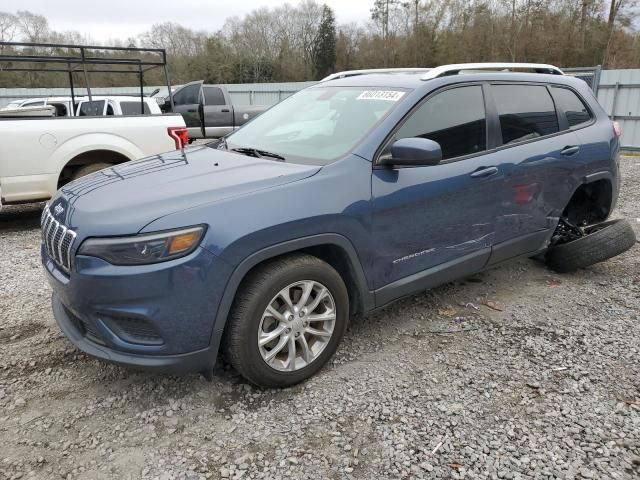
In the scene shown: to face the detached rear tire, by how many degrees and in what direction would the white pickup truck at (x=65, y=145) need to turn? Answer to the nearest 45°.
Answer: approximately 135° to its left

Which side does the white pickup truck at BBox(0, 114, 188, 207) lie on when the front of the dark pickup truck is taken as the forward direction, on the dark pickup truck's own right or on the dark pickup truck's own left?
on the dark pickup truck's own left

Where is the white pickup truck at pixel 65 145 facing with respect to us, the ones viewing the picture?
facing to the left of the viewer

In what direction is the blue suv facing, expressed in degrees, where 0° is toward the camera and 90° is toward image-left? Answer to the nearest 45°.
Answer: approximately 45°

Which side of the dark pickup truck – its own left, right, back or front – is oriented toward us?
left

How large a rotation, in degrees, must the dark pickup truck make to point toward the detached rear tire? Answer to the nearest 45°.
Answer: approximately 90° to its left

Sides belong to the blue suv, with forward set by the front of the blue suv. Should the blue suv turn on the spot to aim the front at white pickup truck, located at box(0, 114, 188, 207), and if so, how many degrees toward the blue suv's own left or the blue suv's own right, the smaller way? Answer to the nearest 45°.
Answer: approximately 90° to the blue suv's own right

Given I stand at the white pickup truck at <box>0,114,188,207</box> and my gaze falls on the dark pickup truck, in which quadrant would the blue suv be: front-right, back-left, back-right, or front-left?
back-right
